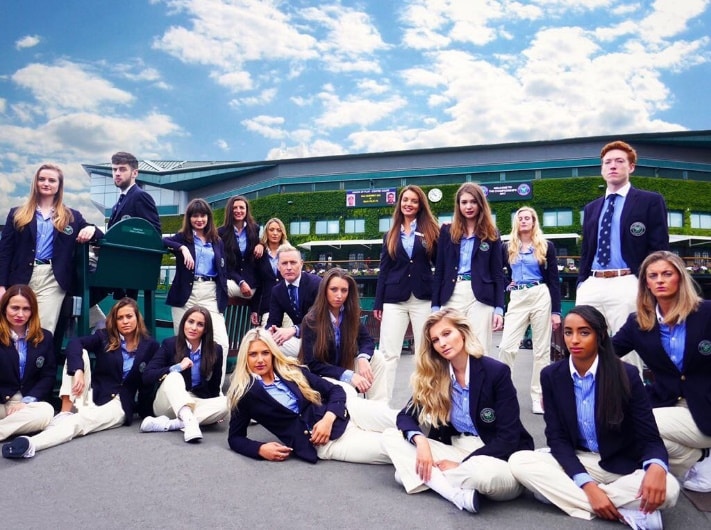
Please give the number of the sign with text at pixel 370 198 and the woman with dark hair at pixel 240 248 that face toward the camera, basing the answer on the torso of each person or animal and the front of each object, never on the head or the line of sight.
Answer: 2

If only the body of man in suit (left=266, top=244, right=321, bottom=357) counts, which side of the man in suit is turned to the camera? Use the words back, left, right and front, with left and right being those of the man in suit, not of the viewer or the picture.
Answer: front

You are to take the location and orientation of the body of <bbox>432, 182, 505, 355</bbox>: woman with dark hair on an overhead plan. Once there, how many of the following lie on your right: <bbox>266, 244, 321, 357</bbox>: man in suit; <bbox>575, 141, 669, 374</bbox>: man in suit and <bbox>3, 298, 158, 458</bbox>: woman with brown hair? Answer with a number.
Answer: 2

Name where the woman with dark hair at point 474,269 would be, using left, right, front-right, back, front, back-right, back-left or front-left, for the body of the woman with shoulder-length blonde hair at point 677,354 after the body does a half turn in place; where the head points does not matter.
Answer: front-left

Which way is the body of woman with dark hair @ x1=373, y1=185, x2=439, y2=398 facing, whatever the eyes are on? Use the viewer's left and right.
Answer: facing the viewer

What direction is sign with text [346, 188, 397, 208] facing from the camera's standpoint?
toward the camera

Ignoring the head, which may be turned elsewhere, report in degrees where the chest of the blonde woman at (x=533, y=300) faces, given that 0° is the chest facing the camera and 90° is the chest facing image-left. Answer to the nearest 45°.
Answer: approximately 0°

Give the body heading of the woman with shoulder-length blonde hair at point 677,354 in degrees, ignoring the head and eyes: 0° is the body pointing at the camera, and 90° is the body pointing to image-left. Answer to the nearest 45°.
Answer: approximately 0°

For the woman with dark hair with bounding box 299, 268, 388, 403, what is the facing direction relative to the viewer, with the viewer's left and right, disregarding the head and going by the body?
facing the viewer and to the right of the viewer
